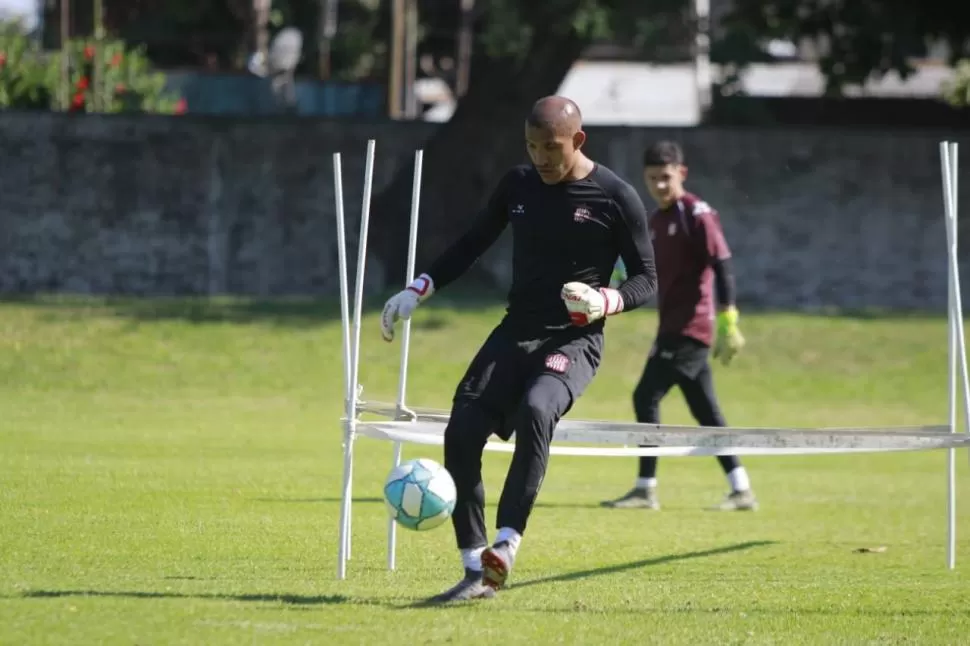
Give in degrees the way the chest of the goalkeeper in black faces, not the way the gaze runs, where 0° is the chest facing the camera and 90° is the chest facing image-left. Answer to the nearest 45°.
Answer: approximately 45°

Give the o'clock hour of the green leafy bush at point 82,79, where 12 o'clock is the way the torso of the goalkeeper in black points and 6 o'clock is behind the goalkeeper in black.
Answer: The green leafy bush is roughly at 4 o'clock from the goalkeeper in black.

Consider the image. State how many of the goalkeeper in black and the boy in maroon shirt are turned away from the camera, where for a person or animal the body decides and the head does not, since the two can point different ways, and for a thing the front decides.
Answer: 0

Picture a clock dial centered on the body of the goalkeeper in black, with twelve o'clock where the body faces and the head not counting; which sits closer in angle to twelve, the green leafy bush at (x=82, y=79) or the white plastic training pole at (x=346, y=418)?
the white plastic training pole

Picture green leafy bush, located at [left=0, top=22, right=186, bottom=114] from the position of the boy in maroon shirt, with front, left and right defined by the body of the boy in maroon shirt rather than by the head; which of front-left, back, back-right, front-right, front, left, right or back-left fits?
right

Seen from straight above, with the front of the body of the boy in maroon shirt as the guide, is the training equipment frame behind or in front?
in front

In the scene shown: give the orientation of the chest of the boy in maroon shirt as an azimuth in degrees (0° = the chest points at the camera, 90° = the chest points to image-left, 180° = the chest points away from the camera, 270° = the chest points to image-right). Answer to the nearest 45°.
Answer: approximately 45°

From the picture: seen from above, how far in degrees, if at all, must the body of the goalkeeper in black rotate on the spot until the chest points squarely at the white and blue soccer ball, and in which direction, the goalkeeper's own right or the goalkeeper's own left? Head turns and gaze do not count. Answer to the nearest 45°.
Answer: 0° — they already face it
